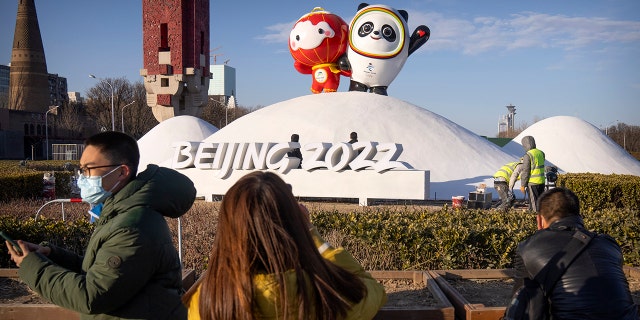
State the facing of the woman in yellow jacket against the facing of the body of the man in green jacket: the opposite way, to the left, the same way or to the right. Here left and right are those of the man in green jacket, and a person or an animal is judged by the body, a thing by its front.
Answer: to the right

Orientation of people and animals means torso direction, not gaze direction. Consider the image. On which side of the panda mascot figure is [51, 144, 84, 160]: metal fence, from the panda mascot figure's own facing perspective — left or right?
on its right

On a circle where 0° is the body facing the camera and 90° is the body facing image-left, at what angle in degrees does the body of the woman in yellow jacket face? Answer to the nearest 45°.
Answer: approximately 180°

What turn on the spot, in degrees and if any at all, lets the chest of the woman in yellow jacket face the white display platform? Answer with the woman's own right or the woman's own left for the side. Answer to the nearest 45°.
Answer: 0° — they already face it

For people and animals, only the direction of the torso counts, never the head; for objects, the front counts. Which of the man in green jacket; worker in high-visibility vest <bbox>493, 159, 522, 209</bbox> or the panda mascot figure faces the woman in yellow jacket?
the panda mascot figure

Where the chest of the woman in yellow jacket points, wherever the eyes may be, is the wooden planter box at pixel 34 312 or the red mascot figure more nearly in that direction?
the red mascot figure

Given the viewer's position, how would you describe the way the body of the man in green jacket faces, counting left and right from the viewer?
facing to the left of the viewer

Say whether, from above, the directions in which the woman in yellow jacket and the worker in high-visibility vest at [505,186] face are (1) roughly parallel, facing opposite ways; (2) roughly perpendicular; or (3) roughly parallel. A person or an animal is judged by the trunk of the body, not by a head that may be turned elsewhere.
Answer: roughly perpendicular

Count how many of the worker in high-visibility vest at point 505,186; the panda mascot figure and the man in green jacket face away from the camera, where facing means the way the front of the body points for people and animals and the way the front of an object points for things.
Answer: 0

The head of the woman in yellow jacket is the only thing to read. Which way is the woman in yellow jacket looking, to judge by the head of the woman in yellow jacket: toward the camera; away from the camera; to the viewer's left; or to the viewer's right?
away from the camera

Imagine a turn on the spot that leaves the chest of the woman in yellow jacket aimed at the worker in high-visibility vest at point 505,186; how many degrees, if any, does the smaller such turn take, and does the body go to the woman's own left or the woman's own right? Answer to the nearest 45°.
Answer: approximately 45° to the woman's own right

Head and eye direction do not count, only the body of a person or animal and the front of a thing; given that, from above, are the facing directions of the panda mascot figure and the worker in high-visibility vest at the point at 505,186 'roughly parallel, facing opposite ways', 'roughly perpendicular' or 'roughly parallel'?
roughly perpendicular

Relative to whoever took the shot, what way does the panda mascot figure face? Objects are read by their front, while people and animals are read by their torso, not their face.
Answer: facing the viewer

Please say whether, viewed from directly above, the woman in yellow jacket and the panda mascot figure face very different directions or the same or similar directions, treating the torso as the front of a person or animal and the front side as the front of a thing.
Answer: very different directions
